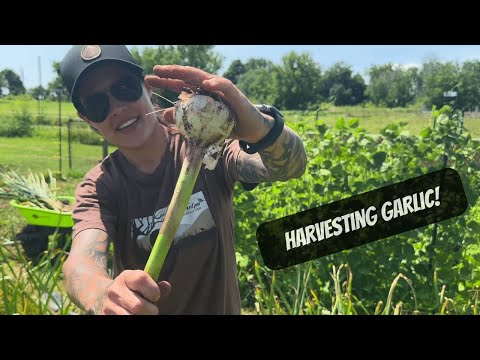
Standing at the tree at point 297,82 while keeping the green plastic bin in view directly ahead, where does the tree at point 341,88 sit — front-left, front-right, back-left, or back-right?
back-left

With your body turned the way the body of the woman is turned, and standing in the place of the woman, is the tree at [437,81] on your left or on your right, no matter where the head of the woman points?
on your left

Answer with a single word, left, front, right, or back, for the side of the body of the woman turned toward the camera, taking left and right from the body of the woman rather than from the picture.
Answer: front

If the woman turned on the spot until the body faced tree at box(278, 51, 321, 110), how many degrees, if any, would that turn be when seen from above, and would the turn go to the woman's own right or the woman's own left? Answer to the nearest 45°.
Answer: approximately 135° to the woman's own left

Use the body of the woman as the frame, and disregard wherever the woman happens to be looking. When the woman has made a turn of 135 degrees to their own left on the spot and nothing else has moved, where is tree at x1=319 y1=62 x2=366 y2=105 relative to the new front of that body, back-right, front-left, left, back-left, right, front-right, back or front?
front

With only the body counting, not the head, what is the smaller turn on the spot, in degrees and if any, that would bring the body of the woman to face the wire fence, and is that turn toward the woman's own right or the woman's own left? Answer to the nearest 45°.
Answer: approximately 135° to the woman's own right

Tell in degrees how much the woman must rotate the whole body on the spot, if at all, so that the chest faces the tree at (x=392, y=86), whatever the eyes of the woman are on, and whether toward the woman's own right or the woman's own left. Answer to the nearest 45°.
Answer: approximately 135° to the woman's own left
